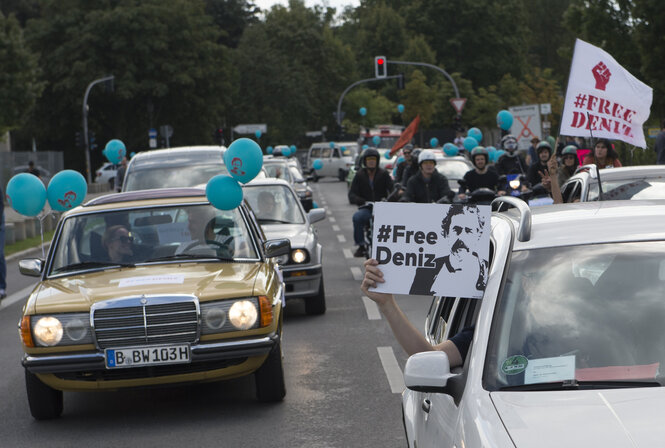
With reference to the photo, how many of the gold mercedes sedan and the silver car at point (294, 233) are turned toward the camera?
2

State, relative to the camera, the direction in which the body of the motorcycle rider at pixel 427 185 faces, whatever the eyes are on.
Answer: toward the camera

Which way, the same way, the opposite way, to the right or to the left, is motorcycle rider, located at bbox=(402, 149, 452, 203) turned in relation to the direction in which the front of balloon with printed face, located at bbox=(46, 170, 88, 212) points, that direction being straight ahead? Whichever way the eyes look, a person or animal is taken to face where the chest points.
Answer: the same way

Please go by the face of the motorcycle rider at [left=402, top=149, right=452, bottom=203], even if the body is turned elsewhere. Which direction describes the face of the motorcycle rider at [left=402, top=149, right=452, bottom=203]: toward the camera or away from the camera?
toward the camera

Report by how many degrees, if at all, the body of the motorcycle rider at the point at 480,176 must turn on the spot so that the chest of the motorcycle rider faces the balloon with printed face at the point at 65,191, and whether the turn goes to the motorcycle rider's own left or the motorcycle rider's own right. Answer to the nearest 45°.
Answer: approximately 45° to the motorcycle rider's own right

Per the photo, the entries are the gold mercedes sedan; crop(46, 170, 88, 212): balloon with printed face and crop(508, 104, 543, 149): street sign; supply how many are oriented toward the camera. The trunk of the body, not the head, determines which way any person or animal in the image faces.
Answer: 3

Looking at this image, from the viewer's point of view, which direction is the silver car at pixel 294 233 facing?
toward the camera

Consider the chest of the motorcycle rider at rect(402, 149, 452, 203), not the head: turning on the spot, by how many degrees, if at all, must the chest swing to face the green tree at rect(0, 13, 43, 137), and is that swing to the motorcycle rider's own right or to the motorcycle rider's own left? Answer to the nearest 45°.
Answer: approximately 135° to the motorcycle rider's own right

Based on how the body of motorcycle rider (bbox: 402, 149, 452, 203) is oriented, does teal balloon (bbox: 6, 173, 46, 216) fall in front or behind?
in front

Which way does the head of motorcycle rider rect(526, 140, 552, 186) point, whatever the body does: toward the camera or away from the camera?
toward the camera

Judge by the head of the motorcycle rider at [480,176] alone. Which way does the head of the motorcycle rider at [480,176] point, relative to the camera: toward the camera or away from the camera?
toward the camera

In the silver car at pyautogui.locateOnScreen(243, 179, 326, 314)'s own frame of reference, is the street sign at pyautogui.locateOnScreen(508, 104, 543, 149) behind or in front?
behind

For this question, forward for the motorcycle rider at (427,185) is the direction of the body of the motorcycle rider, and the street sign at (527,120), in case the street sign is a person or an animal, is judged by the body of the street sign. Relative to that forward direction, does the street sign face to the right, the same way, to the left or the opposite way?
the same way

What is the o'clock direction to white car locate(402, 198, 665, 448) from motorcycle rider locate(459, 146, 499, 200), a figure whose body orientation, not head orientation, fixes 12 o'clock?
The white car is roughly at 12 o'clock from the motorcycle rider.
